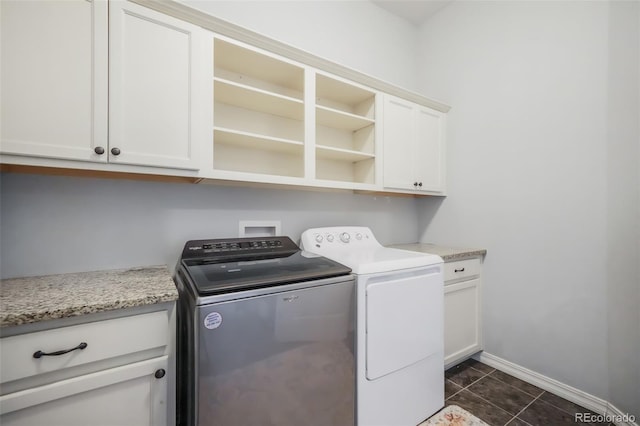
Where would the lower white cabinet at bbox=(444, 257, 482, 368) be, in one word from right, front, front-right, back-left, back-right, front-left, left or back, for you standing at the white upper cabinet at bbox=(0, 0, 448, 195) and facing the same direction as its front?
front-left

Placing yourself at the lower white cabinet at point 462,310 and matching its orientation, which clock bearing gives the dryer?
The dryer is roughly at 2 o'clock from the lower white cabinet.

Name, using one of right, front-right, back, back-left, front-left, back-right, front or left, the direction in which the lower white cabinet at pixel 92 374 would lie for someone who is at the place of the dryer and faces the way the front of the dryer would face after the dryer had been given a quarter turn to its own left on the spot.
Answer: back

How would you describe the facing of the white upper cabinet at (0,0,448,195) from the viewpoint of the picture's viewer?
facing the viewer and to the right of the viewer
